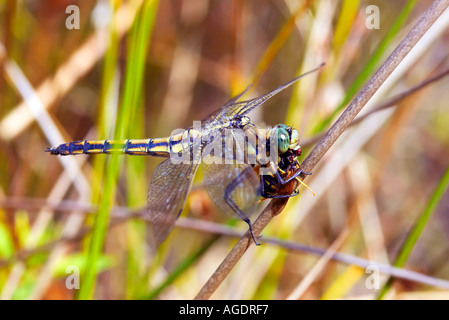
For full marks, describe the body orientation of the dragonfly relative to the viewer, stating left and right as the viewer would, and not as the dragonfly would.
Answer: facing to the right of the viewer
